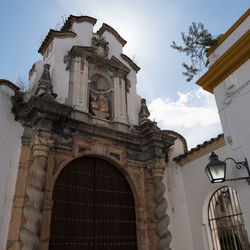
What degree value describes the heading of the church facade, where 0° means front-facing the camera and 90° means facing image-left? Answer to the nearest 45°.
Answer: approximately 315°
